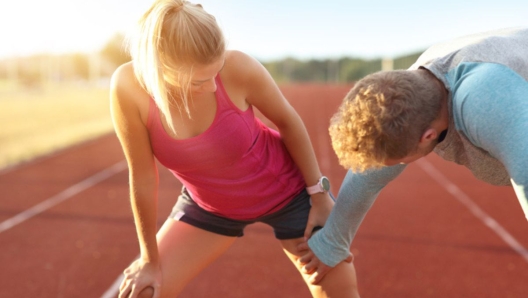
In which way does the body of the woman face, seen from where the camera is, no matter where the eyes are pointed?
toward the camera

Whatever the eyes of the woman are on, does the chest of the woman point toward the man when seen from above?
no

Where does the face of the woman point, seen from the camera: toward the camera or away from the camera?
toward the camera

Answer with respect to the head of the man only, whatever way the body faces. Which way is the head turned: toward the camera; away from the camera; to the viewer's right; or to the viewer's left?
to the viewer's left
